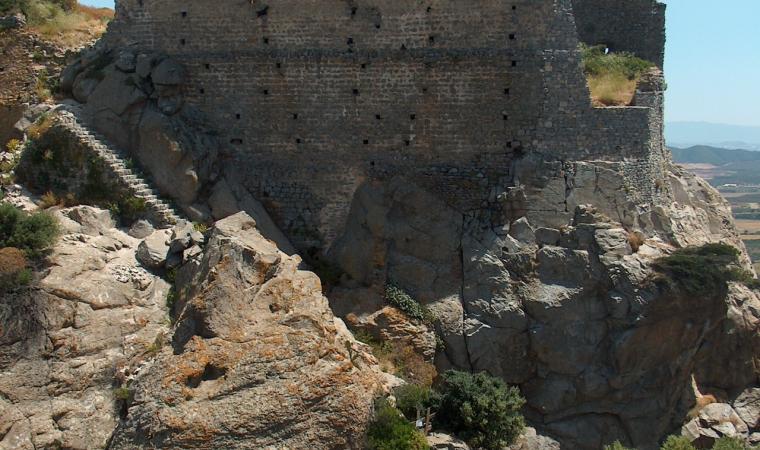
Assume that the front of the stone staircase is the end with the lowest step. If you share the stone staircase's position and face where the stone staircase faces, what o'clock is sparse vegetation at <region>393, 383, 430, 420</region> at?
The sparse vegetation is roughly at 12 o'clock from the stone staircase.

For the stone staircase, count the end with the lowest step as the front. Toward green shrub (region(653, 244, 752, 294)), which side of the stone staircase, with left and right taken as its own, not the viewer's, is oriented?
front

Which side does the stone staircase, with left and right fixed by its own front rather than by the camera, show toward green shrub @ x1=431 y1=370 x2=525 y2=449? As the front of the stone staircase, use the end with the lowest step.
front

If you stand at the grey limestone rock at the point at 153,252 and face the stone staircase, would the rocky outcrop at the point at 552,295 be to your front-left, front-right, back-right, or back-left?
back-right

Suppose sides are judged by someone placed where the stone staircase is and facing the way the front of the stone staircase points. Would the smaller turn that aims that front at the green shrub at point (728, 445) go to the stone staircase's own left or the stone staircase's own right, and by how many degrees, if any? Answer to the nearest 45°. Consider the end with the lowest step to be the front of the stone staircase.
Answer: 0° — it already faces it

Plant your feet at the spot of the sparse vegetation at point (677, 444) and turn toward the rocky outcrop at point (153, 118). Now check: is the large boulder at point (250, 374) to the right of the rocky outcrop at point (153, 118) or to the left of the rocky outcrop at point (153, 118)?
left

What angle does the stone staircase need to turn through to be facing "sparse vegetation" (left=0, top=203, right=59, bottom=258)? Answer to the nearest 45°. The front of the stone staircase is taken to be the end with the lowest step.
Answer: approximately 90° to its right

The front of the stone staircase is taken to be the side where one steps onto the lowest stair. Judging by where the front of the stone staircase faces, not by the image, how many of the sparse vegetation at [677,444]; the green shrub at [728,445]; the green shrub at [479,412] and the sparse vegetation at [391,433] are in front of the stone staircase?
4

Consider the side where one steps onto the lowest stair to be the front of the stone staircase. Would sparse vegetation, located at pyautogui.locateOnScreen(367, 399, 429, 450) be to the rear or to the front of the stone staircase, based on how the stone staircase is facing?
to the front

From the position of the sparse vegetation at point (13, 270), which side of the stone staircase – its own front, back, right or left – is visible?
right

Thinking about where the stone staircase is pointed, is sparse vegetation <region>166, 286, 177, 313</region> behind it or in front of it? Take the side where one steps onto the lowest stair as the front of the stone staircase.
in front

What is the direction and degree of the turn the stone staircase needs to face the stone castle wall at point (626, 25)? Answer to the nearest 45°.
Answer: approximately 45° to its left

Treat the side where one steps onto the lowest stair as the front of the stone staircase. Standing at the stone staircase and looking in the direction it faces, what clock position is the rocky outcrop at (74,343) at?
The rocky outcrop is roughly at 2 o'clock from the stone staircase.

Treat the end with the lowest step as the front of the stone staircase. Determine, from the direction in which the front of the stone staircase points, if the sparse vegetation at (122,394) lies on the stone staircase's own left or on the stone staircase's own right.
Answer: on the stone staircase's own right

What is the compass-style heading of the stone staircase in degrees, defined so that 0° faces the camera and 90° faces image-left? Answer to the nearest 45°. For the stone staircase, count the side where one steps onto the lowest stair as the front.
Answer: approximately 315°
